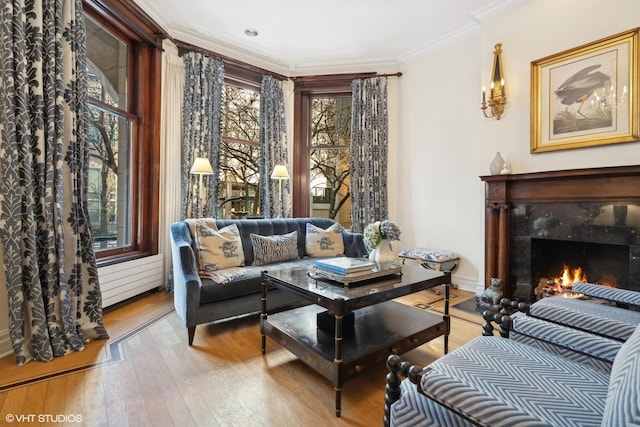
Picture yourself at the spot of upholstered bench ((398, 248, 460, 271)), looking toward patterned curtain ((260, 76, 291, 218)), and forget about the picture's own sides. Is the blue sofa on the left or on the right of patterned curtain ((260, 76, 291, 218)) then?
left

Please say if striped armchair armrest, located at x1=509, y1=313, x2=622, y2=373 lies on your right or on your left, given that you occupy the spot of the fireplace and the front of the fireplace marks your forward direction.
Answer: on your left

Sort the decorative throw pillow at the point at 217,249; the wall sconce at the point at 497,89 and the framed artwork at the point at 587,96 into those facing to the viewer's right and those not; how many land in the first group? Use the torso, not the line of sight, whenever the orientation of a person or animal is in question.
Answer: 0

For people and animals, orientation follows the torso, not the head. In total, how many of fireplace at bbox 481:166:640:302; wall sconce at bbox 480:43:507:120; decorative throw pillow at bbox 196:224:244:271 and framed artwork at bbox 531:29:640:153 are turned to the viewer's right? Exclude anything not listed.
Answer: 0

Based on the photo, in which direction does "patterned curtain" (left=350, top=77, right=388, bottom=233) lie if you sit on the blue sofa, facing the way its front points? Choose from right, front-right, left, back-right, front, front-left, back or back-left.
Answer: left

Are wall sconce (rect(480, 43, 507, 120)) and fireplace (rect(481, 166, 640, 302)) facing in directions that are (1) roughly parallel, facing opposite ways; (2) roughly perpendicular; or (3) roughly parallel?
roughly parallel

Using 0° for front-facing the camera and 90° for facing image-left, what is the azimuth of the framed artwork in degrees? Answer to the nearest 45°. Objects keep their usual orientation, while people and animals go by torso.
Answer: approximately 45°

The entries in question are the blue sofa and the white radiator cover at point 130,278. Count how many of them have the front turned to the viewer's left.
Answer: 0

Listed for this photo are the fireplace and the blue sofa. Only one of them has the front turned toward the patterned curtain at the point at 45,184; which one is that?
the fireplace

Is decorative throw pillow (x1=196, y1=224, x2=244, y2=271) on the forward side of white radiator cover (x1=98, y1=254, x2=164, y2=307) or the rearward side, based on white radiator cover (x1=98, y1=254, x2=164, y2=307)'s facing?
on the forward side

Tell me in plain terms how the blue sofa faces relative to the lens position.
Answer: facing the viewer and to the right of the viewer

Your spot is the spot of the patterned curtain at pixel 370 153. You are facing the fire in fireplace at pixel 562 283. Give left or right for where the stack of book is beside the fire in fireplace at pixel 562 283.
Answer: right

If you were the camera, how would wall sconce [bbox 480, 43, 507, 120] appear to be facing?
facing the viewer and to the left of the viewer

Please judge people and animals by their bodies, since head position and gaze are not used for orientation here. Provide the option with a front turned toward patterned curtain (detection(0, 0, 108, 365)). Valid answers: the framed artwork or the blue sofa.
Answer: the framed artwork

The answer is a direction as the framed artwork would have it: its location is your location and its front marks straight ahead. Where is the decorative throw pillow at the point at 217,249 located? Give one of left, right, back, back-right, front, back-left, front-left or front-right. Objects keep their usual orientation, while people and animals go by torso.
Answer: front

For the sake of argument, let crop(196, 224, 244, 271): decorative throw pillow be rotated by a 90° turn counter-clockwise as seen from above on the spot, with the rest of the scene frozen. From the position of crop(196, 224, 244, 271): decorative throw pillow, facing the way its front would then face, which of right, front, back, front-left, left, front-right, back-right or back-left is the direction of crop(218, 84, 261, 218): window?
left
